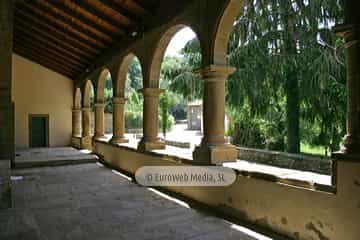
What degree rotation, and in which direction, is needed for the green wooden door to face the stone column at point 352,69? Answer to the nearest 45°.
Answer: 0° — it already faces it

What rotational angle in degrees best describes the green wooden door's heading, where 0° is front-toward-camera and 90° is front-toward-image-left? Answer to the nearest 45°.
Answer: approximately 0°

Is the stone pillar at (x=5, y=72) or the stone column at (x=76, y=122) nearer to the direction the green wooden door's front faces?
the stone pillar

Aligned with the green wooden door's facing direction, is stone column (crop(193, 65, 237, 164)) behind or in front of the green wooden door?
in front

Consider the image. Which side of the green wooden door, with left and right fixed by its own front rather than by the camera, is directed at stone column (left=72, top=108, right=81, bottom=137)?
left

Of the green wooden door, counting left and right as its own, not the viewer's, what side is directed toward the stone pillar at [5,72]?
front
